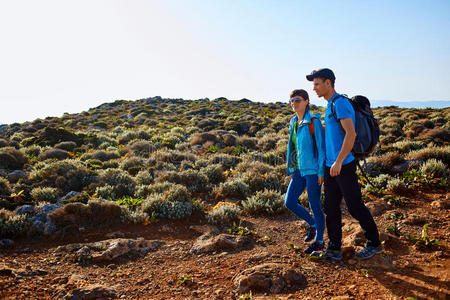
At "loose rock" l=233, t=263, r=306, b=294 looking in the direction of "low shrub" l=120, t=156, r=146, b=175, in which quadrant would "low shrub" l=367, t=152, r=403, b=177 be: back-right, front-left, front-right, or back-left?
front-right

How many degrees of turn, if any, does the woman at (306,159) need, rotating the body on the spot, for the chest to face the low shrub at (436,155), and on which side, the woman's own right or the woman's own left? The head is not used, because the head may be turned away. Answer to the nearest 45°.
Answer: approximately 180°

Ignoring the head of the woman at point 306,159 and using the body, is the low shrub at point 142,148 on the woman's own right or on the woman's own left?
on the woman's own right

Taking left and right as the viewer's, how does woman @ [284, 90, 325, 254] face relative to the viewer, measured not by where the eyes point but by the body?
facing the viewer and to the left of the viewer

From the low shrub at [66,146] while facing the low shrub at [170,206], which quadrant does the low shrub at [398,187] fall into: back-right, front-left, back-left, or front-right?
front-left

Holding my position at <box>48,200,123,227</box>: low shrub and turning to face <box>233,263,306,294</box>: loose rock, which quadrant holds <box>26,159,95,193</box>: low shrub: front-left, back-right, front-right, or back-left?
back-left

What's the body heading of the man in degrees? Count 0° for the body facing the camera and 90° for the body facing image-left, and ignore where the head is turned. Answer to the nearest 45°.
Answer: approximately 90°

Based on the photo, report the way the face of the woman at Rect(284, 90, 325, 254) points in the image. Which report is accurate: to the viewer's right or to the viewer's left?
to the viewer's left

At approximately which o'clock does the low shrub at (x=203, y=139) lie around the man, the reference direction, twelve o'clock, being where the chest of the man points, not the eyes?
The low shrub is roughly at 2 o'clock from the man.

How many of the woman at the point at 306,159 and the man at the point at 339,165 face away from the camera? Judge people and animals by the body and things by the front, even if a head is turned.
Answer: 0

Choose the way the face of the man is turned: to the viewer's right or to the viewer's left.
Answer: to the viewer's left

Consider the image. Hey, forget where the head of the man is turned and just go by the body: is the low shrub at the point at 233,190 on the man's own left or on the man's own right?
on the man's own right
